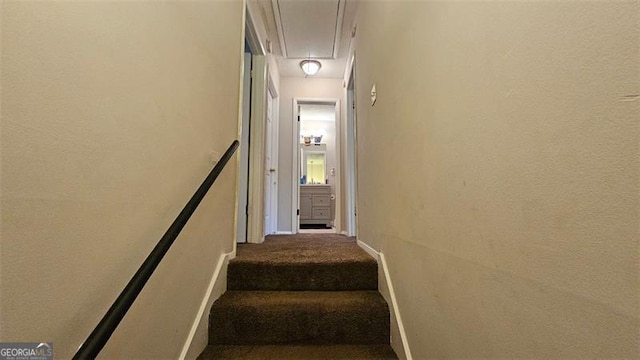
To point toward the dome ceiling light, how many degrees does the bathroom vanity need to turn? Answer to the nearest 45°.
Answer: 0° — it already faces it

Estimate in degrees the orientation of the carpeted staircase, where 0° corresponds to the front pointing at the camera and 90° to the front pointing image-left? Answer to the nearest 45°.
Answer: approximately 0°

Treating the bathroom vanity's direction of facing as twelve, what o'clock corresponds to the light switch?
The light switch is roughly at 12 o'clock from the bathroom vanity.

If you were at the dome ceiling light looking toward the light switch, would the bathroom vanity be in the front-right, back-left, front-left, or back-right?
back-left

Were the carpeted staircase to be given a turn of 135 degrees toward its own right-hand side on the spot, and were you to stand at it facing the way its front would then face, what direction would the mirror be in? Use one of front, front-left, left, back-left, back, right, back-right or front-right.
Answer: front-right

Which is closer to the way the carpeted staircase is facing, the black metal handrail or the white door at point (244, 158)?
the black metal handrail

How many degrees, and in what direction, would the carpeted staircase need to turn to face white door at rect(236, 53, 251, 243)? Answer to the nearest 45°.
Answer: approximately 135° to its right
